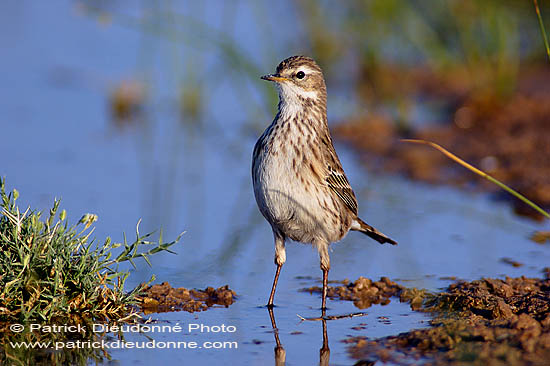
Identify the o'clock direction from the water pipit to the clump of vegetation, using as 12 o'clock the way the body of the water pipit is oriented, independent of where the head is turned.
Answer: The clump of vegetation is roughly at 1 o'clock from the water pipit.

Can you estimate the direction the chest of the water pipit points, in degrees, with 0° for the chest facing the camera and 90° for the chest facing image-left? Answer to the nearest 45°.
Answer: approximately 45°
